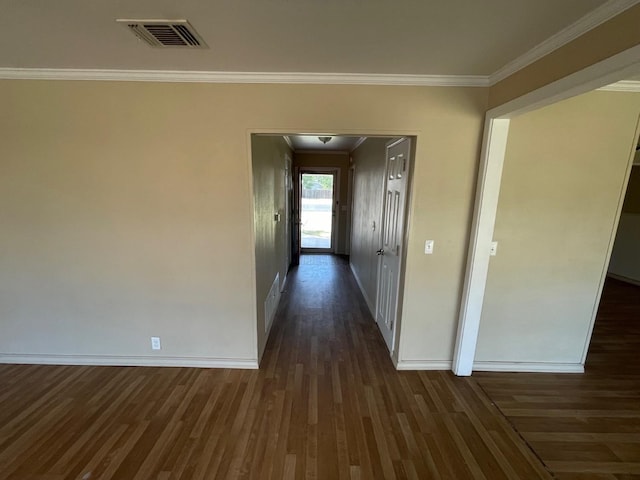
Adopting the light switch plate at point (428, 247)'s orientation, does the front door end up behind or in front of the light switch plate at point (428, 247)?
behind

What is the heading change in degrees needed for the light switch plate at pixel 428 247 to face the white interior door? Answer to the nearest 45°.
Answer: approximately 135° to its right

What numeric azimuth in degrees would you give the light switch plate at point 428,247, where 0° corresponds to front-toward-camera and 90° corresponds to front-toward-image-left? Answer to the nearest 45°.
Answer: approximately 0°
